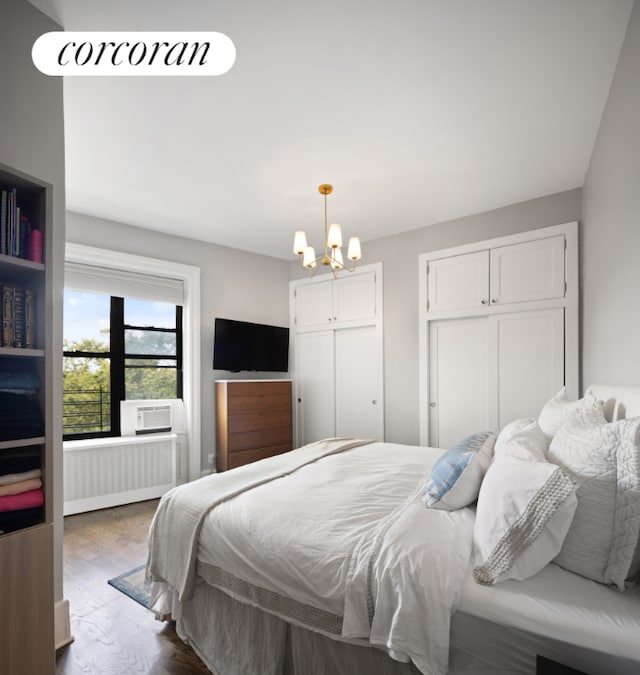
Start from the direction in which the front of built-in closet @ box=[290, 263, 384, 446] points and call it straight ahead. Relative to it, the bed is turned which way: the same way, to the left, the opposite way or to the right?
to the right

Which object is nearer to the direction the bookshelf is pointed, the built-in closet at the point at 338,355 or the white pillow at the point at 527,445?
the white pillow

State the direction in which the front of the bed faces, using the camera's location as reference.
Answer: facing away from the viewer and to the left of the viewer

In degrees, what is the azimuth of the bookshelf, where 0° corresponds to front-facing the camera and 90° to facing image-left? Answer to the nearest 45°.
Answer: approximately 315°

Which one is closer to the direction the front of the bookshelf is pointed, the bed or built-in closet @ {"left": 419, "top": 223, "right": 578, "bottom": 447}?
the bed

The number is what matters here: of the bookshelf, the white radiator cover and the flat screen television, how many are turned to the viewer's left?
0

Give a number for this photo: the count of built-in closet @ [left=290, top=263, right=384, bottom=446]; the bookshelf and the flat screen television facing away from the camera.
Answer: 0

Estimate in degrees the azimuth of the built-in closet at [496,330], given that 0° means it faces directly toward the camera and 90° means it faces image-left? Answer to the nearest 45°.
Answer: approximately 45°

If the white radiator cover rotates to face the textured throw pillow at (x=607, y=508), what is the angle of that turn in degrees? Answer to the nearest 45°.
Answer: approximately 45° to its right

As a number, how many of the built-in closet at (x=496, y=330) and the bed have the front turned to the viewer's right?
0

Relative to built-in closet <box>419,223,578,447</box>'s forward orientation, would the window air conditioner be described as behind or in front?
in front

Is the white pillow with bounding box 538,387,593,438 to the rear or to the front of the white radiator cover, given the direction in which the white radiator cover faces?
to the front

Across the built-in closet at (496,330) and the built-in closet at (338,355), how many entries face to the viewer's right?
0
